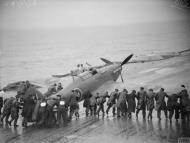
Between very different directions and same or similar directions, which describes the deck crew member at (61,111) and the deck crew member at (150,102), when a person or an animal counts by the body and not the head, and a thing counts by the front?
same or similar directions

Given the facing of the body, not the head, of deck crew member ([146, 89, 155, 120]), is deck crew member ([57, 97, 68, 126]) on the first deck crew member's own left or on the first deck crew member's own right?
on the first deck crew member's own left

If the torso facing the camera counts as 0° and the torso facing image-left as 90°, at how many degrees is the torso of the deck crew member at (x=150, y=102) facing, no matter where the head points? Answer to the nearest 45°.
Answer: approximately 180°

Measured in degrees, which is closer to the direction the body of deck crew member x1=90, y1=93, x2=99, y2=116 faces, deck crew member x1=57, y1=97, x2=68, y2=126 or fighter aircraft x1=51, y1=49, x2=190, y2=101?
the fighter aircraft

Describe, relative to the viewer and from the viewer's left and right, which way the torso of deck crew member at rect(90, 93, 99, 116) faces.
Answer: facing away from the viewer and to the right of the viewer

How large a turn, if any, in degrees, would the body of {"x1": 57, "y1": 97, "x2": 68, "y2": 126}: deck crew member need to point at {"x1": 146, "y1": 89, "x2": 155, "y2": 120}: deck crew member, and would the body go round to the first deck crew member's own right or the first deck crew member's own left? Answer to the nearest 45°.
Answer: approximately 90° to the first deck crew member's own right

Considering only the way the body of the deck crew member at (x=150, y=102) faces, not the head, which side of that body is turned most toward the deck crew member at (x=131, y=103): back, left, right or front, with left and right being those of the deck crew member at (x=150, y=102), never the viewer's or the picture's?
left

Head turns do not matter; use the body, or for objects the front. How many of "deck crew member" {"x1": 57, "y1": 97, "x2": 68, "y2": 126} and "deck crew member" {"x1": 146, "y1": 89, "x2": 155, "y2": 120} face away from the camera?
2

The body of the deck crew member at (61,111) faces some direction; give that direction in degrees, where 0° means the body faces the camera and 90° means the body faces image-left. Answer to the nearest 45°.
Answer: approximately 180°

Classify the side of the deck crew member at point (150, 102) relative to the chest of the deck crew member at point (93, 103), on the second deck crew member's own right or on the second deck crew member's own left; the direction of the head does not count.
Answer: on the second deck crew member's own right

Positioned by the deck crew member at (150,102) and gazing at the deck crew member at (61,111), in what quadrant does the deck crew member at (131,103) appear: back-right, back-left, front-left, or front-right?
front-right

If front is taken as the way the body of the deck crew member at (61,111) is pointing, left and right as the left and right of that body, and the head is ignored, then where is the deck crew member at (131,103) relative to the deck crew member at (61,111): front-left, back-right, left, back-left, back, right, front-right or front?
right
